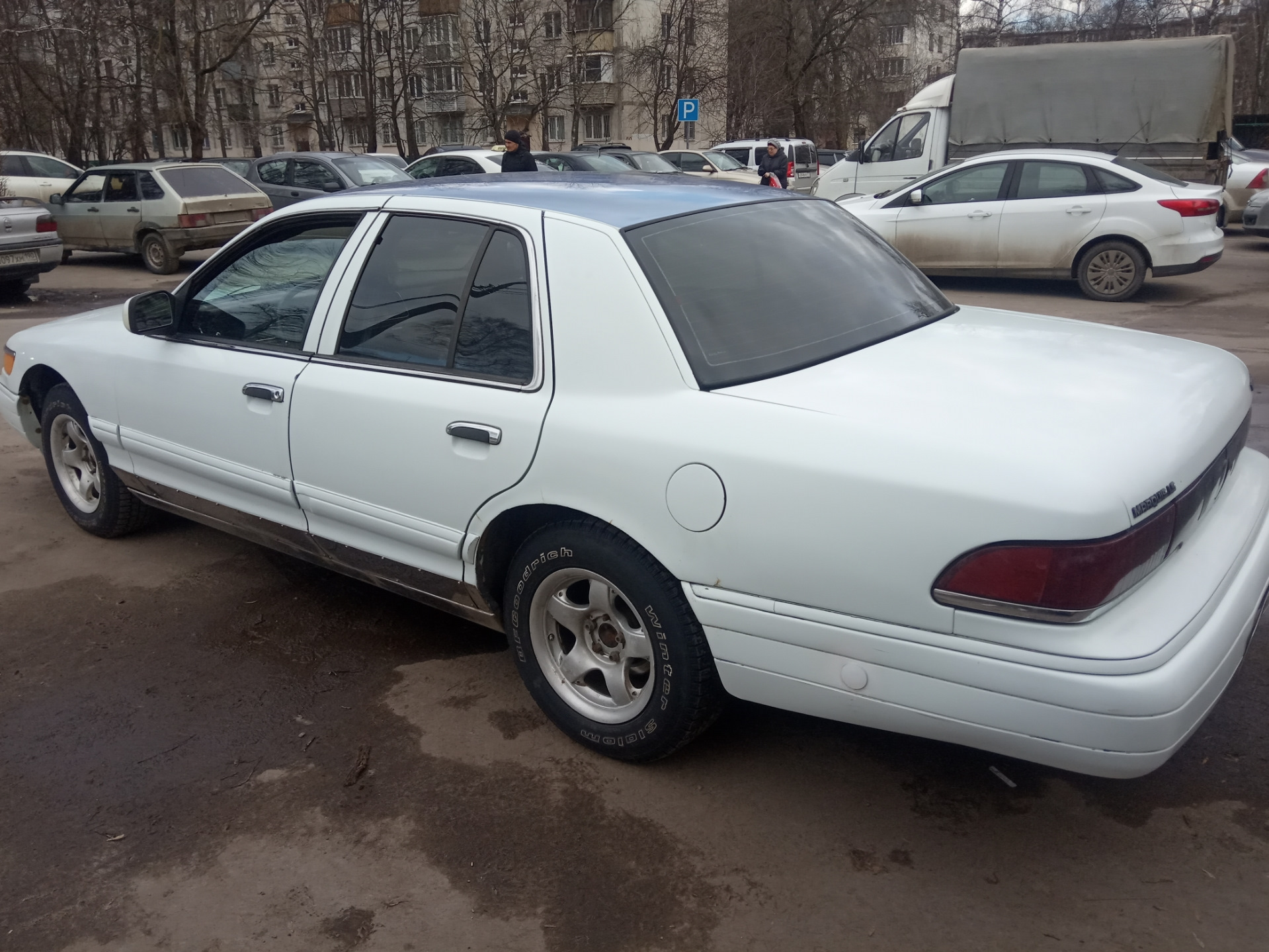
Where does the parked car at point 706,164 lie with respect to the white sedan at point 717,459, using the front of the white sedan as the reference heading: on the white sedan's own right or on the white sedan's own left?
on the white sedan's own right

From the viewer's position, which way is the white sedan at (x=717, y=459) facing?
facing away from the viewer and to the left of the viewer

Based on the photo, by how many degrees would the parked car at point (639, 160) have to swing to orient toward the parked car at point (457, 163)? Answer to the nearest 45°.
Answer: approximately 90° to its right

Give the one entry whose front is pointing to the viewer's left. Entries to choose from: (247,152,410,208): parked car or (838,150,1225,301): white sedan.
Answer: the white sedan

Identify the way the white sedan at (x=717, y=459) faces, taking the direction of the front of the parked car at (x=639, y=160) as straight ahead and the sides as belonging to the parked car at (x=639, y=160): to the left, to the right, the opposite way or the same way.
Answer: the opposite way

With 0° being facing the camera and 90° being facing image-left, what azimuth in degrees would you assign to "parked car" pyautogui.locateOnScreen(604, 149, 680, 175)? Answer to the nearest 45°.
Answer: approximately 315°

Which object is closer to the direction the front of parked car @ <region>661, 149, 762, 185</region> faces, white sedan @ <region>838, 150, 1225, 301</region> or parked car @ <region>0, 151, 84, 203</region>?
the white sedan

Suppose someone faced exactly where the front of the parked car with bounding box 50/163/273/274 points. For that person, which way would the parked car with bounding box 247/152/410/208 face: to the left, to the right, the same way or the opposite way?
the opposite way

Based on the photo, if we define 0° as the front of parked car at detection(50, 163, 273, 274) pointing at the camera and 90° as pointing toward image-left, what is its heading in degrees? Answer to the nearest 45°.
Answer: approximately 135°
